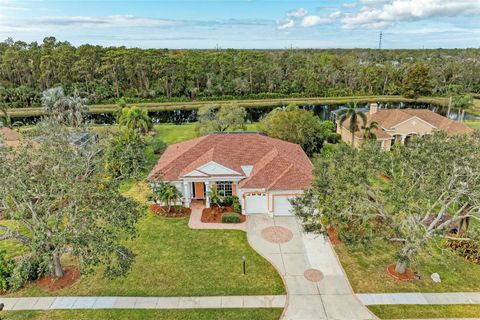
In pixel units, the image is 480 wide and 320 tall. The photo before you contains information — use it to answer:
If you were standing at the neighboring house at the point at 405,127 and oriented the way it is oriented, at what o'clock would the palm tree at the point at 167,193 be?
The palm tree is roughly at 1 o'clock from the neighboring house.

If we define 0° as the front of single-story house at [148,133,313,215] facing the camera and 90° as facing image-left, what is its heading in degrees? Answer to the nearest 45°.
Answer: approximately 0°

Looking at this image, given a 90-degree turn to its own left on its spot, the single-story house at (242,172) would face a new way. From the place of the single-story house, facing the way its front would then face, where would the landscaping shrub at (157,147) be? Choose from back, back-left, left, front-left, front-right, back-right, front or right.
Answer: back-left

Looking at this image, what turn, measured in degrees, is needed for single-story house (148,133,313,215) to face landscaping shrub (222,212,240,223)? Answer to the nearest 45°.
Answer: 0° — it already faces it

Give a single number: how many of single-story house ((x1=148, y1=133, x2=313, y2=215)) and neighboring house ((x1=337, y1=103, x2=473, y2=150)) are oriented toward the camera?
2

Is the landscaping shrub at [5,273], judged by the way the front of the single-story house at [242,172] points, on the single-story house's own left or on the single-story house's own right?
on the single-story house's own right

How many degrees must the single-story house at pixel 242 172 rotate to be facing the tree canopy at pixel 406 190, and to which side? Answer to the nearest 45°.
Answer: approximately 45° to its left

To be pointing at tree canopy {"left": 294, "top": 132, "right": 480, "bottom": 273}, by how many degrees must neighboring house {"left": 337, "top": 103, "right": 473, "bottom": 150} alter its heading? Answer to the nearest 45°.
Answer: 0° — it already faces it

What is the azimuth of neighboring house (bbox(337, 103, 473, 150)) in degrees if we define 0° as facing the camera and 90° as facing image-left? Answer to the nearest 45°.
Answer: approximately 0°

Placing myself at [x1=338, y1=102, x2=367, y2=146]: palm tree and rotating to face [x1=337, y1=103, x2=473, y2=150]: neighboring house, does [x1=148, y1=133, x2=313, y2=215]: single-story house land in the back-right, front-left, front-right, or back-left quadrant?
back-right

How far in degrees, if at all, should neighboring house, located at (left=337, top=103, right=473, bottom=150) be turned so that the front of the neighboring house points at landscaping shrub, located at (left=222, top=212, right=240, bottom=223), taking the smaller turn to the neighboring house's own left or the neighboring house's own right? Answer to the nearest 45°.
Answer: approximately 45° to the neighboring house's own right

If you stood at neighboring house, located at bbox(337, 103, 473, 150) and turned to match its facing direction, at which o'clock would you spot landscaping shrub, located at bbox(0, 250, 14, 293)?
The landscaping shrub is roughly at 1 o'clock from the neighboring house.
